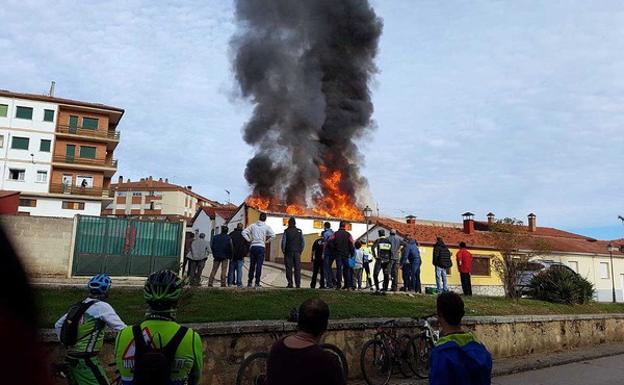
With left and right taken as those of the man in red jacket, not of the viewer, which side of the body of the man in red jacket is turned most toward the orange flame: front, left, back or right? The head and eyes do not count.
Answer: front

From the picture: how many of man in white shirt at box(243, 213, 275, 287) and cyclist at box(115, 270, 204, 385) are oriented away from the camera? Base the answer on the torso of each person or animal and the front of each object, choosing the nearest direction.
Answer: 2

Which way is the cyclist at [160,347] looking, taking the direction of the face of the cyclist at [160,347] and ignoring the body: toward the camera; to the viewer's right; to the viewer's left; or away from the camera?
away from the camera

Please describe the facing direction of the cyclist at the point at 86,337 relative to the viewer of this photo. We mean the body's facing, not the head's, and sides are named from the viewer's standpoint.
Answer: facing away from the viewer and to the right of the viewer

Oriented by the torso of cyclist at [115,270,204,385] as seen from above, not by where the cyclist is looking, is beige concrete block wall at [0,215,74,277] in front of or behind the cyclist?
in front

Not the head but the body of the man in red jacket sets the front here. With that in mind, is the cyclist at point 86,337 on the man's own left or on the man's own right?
on the man's own left

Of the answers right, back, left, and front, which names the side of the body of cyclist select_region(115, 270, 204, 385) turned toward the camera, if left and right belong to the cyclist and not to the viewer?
back

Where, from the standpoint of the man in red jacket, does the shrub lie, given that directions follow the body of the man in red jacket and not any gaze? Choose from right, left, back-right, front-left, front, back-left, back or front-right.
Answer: right

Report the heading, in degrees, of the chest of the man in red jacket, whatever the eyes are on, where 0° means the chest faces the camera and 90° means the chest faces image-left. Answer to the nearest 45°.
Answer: approximately 135°

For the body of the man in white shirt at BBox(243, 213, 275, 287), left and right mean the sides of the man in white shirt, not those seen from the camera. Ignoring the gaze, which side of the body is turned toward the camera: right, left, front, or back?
back

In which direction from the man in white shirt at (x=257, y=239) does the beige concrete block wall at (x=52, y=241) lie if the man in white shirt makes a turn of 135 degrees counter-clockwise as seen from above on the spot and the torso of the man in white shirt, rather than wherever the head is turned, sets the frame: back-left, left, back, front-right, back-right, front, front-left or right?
right

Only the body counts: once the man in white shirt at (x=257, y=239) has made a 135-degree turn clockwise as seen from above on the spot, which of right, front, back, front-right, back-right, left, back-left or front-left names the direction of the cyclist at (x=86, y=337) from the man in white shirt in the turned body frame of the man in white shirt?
front-right
